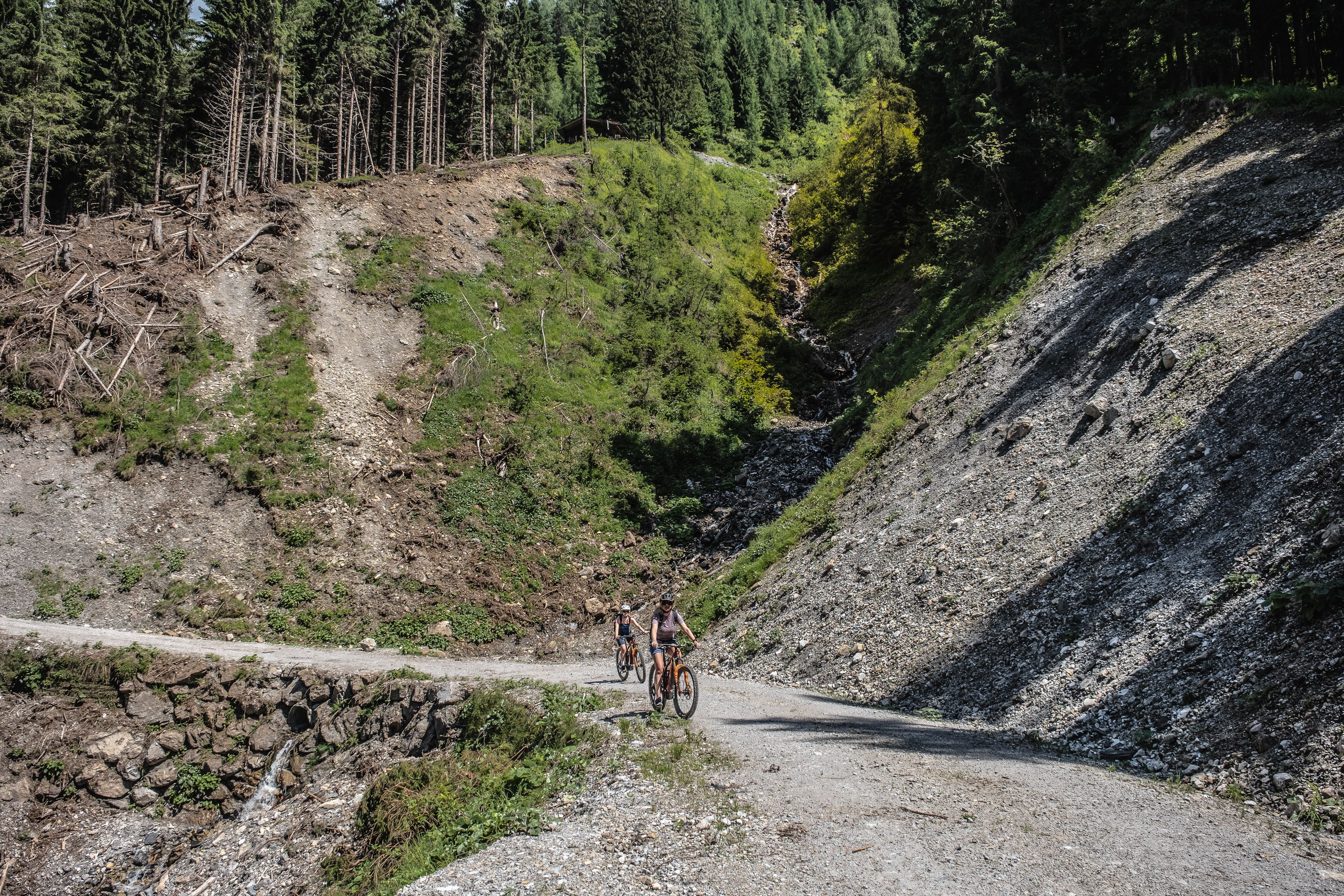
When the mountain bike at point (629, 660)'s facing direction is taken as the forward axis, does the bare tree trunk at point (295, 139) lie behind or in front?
behind

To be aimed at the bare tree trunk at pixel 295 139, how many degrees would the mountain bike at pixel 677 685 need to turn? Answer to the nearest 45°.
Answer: approximately 180°

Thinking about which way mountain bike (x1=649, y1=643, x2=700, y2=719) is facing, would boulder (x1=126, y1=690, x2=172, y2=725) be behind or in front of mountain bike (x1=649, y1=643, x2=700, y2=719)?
behind

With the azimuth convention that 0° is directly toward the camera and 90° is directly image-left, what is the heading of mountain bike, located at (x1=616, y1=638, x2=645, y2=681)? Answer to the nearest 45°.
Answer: approximately 315°

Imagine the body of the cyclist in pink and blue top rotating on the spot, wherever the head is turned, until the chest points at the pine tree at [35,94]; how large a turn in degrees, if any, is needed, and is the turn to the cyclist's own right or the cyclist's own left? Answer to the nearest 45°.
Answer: approximately 180°

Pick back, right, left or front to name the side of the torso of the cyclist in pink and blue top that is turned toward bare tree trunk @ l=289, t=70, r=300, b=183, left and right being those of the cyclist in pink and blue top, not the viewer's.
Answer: back

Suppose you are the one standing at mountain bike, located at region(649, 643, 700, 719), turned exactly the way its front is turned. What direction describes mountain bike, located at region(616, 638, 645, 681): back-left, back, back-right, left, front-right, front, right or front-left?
back-left

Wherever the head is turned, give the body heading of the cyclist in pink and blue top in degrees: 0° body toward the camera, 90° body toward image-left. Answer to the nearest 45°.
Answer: approximately 315°
